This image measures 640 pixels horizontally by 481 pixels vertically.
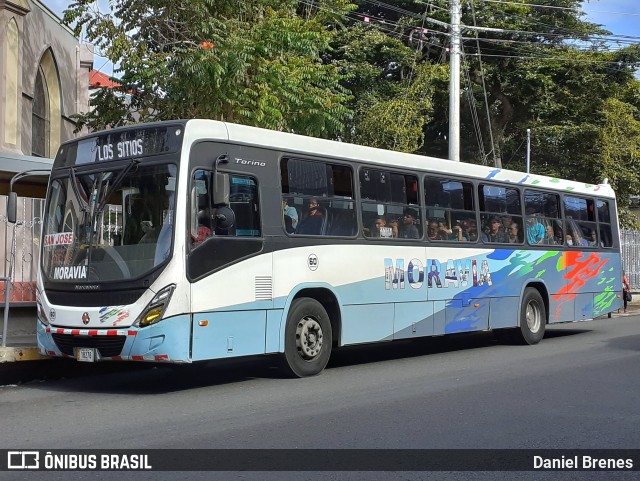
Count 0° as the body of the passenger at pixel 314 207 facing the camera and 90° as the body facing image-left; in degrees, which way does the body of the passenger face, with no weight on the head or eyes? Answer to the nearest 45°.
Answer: approximately 45°

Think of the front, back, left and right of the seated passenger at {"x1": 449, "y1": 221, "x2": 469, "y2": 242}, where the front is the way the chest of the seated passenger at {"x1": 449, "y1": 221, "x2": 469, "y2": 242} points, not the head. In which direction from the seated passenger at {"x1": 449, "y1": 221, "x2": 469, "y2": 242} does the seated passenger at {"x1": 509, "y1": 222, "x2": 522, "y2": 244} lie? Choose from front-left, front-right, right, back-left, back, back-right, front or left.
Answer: back

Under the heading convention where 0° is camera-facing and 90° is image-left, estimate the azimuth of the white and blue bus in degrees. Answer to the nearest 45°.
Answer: approximately 45°

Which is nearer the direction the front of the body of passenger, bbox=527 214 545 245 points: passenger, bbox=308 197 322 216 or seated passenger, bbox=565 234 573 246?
the passenger

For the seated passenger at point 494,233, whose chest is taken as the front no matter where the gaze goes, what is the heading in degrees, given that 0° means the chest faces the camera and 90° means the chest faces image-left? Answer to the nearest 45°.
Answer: approximately 45°
